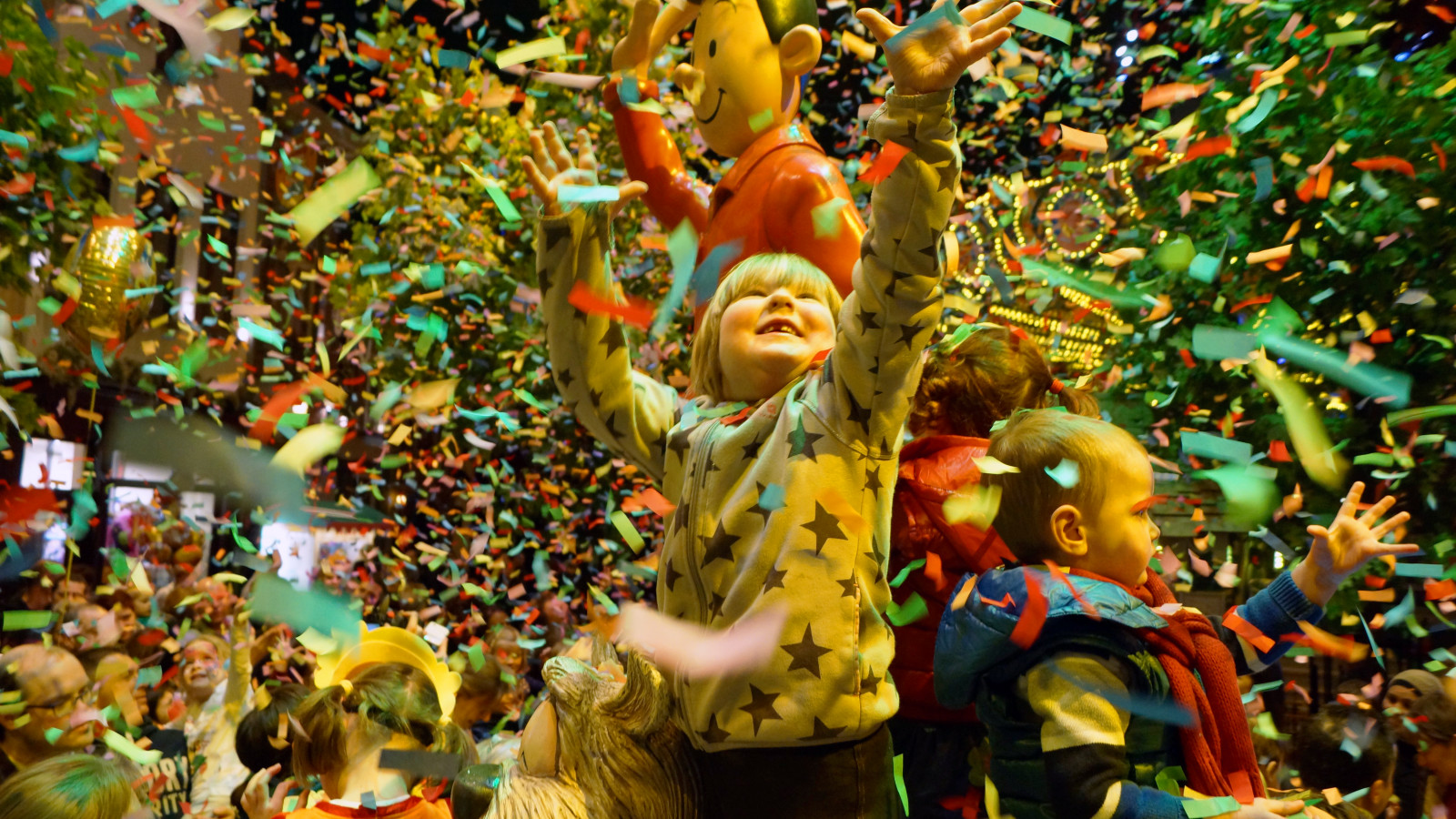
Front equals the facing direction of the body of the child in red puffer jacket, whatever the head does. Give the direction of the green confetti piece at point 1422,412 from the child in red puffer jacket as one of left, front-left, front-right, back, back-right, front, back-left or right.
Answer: front-right

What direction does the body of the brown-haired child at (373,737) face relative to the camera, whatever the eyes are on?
away from the camera

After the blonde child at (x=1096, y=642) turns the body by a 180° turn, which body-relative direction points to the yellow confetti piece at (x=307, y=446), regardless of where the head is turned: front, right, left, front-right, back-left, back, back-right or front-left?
front

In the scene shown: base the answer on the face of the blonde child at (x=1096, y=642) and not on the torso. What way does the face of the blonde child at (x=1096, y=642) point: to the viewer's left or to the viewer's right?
to the viewer's right

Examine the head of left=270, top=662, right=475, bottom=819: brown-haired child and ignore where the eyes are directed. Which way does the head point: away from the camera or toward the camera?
away from the camera

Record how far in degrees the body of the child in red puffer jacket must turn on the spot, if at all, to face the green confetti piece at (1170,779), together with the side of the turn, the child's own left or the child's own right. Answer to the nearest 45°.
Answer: approximately 135° to the child's own right

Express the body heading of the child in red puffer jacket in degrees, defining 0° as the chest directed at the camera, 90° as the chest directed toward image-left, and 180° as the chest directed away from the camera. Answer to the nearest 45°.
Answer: approximately 180°

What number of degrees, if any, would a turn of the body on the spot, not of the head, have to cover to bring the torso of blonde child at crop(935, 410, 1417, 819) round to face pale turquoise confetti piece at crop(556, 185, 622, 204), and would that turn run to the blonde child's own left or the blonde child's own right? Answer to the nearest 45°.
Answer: approximately 180°

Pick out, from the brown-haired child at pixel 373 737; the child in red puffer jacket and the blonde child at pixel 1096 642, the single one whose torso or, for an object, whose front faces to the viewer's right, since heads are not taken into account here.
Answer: the blonde child at pixel 1096 642

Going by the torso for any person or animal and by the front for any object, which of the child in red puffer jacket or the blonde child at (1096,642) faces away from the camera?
the child in red puffer jacket

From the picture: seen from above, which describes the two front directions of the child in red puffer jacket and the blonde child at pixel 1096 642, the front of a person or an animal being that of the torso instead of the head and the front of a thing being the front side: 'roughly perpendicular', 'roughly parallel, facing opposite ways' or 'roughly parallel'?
roughly perpendicular

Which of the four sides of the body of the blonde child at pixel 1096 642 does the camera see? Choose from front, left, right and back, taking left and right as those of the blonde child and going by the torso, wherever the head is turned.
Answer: right

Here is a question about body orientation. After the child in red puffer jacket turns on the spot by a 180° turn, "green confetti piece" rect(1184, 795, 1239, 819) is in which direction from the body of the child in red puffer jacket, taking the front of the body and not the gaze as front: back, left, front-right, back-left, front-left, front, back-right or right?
front-left
